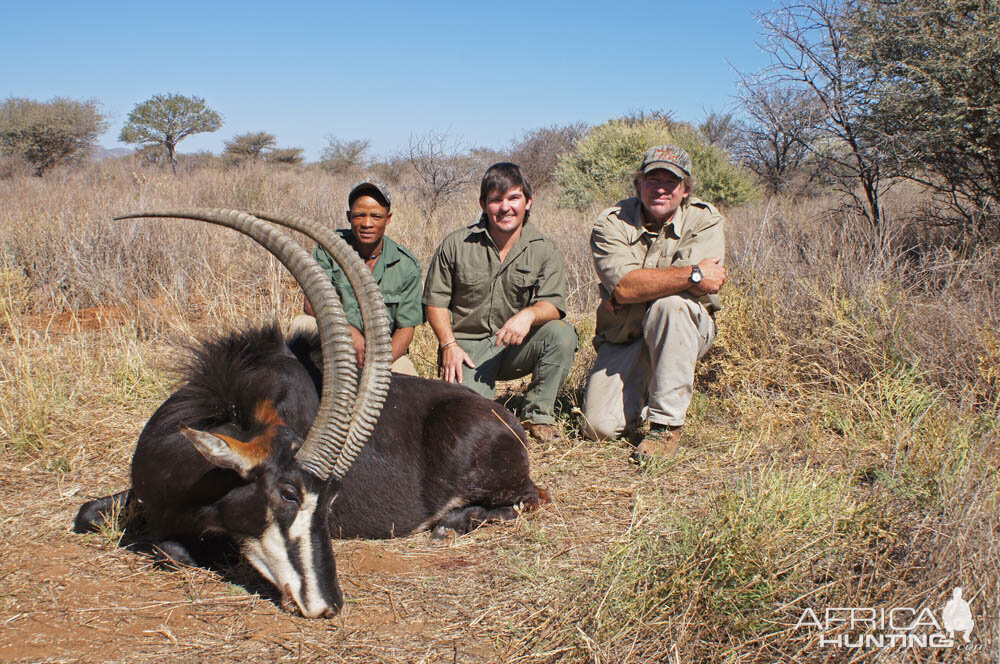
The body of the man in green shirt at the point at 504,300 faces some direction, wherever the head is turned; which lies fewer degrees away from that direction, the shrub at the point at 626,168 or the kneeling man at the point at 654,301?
the kneeling man

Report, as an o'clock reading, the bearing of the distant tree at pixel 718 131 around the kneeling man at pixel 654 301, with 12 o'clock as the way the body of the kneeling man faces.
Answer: The distant tree is roughly at 6 o'clock from the kneeling man.

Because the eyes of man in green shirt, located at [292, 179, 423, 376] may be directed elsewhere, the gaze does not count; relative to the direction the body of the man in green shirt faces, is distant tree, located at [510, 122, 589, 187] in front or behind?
behind

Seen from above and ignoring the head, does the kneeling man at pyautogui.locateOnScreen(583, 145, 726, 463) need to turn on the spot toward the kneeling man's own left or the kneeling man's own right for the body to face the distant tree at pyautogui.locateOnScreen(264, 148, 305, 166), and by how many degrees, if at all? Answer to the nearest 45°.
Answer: approximately 135° to the kneeling man's own right

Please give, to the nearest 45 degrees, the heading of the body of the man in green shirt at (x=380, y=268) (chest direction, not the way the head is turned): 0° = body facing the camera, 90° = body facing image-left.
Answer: approximately 0°

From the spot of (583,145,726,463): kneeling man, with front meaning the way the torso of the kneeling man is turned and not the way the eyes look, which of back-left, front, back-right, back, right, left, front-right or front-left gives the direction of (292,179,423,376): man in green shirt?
right
